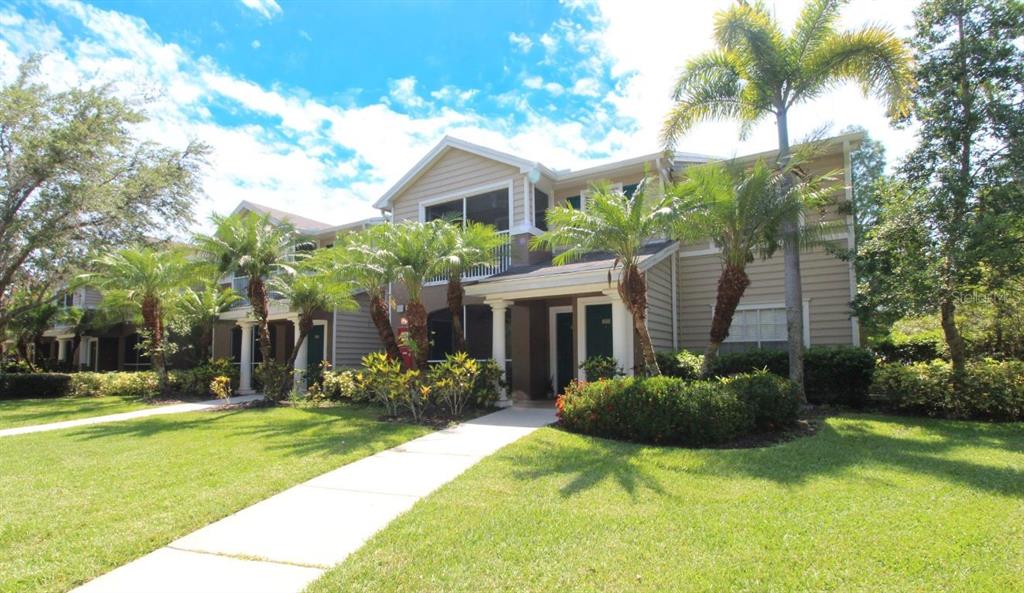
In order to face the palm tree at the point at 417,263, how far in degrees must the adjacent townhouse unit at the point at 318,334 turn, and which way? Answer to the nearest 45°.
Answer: approximately 45° to its left

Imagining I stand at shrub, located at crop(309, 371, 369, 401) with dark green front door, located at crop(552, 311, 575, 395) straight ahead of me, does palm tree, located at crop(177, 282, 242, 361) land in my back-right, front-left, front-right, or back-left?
back-left

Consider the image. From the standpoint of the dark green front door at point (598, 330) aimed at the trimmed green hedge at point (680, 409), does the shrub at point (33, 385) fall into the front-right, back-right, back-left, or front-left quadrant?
back-right

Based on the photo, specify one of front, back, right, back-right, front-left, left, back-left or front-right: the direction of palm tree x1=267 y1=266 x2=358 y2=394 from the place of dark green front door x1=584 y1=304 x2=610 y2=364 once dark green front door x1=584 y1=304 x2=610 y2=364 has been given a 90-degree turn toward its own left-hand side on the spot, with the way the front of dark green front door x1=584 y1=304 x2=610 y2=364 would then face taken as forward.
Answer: back

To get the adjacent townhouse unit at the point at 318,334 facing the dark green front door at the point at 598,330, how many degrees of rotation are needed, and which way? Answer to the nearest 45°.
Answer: approximately 90° to its left

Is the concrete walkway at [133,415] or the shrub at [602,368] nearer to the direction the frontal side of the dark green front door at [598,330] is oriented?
the shrub

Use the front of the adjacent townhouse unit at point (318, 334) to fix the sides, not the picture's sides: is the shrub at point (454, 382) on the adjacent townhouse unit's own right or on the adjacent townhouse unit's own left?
on the adjacent townhouse unit's own left

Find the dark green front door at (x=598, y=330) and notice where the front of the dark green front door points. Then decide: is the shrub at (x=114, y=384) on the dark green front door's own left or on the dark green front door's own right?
on the dark green front door's own right

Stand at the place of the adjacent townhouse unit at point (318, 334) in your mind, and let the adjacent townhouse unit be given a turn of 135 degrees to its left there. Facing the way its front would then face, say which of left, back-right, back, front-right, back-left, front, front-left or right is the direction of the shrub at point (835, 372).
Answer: front-right

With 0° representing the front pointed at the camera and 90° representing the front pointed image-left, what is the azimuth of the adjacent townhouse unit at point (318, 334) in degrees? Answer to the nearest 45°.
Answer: approximately 45°

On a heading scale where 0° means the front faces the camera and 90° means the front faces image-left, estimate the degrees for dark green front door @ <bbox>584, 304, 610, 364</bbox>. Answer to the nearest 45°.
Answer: approximately 0°

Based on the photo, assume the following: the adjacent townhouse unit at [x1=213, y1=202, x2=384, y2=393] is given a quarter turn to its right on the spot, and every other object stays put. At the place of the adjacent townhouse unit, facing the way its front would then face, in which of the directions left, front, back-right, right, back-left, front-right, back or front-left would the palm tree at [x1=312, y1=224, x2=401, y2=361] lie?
back-left
